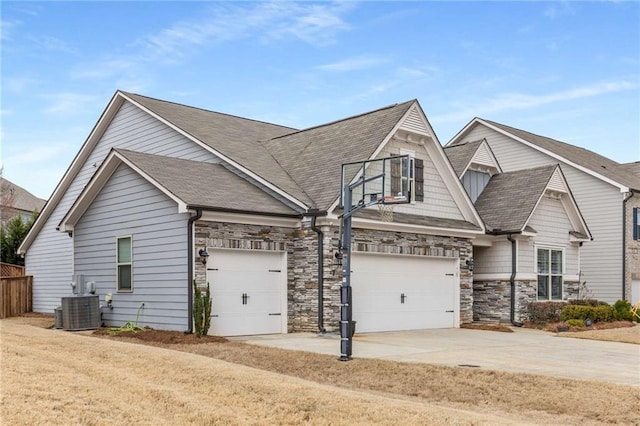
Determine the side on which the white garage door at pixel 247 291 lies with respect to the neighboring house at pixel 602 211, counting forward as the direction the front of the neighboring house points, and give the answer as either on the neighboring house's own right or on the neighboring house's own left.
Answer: on the neighboring house's own right

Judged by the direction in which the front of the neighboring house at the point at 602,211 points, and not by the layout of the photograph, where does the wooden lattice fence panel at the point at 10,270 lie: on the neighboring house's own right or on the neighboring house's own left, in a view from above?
on the neighboring house's own right

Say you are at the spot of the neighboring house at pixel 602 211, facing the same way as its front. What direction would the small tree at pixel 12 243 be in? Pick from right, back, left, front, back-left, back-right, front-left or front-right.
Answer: back-right

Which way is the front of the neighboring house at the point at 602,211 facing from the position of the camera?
facing the viewer and to the right of the viewer

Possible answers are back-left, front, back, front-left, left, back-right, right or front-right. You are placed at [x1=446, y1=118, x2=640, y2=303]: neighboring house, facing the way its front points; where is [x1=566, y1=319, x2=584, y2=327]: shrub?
front-right

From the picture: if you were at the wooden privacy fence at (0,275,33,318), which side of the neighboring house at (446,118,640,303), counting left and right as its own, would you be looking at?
right

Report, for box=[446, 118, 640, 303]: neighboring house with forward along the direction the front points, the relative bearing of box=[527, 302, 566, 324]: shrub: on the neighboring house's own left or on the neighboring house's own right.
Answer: on the neighboring house's own right

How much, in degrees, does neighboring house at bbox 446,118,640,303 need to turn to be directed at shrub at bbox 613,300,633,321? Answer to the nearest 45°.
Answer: approximately 45° to its right

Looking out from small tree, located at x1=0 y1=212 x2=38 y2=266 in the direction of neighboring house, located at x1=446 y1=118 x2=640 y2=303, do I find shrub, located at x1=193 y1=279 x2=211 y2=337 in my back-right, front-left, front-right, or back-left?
front-right

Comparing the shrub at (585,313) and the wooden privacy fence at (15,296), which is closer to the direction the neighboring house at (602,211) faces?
the shrub
